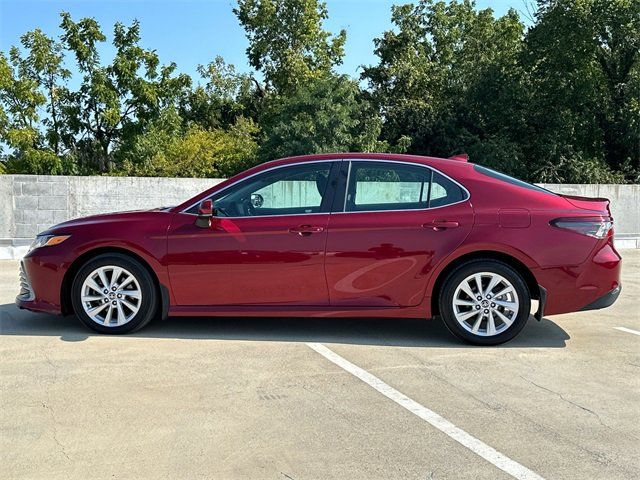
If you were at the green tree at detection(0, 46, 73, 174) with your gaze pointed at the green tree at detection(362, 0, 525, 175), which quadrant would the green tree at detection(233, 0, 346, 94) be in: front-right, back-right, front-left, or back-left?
front-left

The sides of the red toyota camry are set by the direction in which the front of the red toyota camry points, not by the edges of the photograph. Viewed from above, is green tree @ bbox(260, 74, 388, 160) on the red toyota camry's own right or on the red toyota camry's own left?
on the red toyota camry's own right

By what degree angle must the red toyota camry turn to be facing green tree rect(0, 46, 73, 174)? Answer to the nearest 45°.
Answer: approximately 45° to its right

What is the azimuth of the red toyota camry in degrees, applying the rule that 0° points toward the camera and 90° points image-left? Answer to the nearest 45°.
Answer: approximately 90°

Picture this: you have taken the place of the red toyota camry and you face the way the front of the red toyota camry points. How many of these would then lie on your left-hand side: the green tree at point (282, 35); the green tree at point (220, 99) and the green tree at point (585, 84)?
0

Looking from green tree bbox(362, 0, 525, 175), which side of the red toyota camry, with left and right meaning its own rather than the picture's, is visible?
right

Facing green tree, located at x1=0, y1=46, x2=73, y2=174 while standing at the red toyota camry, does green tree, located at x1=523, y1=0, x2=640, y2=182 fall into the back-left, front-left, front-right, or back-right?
front-right

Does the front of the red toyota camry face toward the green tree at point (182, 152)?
no

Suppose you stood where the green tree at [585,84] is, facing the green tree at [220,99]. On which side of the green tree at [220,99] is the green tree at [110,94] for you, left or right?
left

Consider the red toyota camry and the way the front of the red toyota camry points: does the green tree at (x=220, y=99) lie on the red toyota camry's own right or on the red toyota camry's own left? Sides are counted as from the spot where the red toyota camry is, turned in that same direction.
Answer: on the red toyota camry's own right

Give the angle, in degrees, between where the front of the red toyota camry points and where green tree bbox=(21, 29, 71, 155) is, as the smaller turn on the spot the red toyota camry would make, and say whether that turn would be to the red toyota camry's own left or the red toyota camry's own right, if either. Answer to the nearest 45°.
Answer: approximately 45° to the red toyota camry's own right

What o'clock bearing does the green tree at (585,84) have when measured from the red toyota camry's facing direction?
The green tree is roughly at 4 o'clock from the red toyota camry.

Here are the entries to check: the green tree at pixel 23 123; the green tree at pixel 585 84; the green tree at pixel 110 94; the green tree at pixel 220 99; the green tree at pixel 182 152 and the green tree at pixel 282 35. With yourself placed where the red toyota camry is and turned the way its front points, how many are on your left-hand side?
0

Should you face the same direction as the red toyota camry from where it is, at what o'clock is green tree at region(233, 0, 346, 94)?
The green tree is roughly at 3 o'clock from the red toyota camry.
